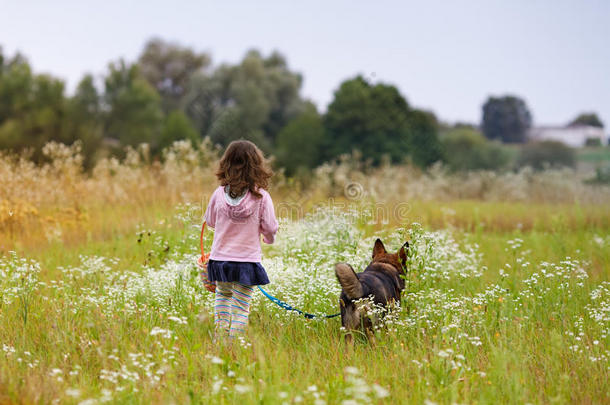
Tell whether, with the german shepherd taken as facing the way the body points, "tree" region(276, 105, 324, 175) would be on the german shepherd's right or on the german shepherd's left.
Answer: on the german shepherd's left

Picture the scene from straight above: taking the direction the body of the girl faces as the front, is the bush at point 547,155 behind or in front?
in front

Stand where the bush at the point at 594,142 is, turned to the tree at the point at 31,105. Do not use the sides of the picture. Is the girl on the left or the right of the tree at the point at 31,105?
left

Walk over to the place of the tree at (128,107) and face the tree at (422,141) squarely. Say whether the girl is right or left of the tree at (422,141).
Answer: right

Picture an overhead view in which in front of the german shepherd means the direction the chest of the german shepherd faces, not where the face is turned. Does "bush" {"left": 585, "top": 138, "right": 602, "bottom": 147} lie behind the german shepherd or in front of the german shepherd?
in front

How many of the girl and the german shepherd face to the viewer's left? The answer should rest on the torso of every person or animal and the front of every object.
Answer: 0

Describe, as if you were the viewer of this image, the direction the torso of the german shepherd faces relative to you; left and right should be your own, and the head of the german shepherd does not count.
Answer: facing away from the viewer and to the right of the viewer

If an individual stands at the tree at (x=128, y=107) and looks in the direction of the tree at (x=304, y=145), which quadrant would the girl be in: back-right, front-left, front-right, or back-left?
front-right

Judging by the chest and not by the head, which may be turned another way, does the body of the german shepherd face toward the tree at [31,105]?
no

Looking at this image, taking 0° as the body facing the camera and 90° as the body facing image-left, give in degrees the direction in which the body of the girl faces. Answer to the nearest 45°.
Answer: approximately 180°

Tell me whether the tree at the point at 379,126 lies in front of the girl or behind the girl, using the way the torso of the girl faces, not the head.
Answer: in front

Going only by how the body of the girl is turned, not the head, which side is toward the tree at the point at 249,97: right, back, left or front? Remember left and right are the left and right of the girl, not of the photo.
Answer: front

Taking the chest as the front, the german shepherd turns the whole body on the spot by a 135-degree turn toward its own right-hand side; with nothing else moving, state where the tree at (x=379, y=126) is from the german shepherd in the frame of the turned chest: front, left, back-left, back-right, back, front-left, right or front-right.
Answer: back

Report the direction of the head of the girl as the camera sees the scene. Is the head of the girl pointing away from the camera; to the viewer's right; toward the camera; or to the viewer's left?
away from the camera

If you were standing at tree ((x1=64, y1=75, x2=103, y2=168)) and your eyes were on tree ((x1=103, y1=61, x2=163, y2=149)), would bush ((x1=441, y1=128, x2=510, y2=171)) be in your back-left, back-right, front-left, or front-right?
front-right

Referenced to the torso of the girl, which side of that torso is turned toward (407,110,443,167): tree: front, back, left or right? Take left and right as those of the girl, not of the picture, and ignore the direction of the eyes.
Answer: front
